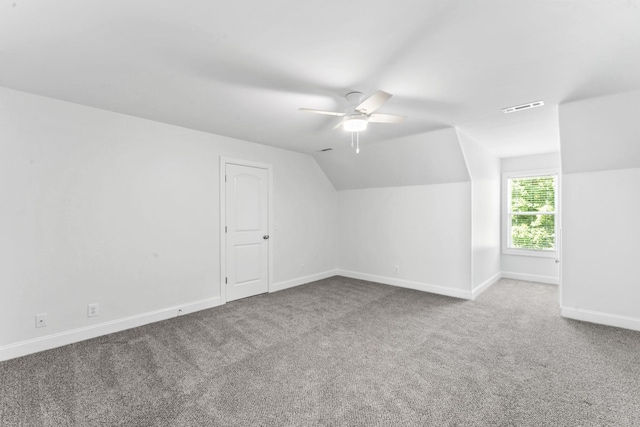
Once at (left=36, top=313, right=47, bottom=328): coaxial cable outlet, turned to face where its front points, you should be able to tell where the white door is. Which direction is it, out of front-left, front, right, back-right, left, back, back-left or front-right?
left

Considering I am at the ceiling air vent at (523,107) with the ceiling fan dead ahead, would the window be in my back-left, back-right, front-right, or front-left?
back-right

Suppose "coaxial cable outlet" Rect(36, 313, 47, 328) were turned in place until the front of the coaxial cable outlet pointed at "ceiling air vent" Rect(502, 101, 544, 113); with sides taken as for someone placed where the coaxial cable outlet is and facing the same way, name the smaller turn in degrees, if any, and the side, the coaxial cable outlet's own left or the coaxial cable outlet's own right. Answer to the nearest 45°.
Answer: approximately 45° to the coaxial cable outlet's own left

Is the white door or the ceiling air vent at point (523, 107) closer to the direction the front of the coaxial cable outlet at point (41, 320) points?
the ceiling air vent

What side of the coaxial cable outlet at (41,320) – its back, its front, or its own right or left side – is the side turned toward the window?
left

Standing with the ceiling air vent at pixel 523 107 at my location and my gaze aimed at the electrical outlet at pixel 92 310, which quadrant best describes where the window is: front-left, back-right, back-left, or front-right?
back-right
